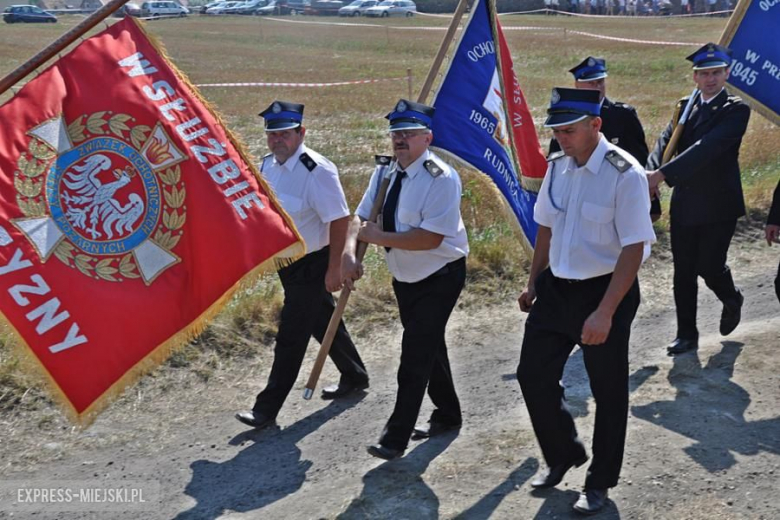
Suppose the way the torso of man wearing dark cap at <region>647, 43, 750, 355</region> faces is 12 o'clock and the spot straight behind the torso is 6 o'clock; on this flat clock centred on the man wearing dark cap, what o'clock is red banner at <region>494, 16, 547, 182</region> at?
The red banner is roughly at 2 o'clock from the man wearing dark cap.

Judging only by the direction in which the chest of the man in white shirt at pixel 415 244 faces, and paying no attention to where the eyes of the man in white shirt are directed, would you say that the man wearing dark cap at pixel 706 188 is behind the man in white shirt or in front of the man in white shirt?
behind

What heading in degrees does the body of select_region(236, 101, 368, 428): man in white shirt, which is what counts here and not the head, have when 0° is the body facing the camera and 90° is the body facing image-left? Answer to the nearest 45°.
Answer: approximately 45°

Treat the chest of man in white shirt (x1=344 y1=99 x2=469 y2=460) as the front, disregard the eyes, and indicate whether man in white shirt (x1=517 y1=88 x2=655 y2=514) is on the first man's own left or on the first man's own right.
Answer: on the first man's own left

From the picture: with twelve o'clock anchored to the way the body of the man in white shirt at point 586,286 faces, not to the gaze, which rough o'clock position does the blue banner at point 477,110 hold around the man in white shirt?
The blue banner is roughly at 4 o'clock from the man in white shirt.

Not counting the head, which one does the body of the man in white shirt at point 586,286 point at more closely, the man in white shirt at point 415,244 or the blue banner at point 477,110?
the man in white shirt

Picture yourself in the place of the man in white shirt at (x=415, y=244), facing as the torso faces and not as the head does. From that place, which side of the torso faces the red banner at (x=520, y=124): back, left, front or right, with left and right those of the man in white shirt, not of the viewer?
back

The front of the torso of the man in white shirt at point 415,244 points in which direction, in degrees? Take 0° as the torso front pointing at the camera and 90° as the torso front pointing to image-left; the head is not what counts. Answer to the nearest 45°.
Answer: approximately 45°
